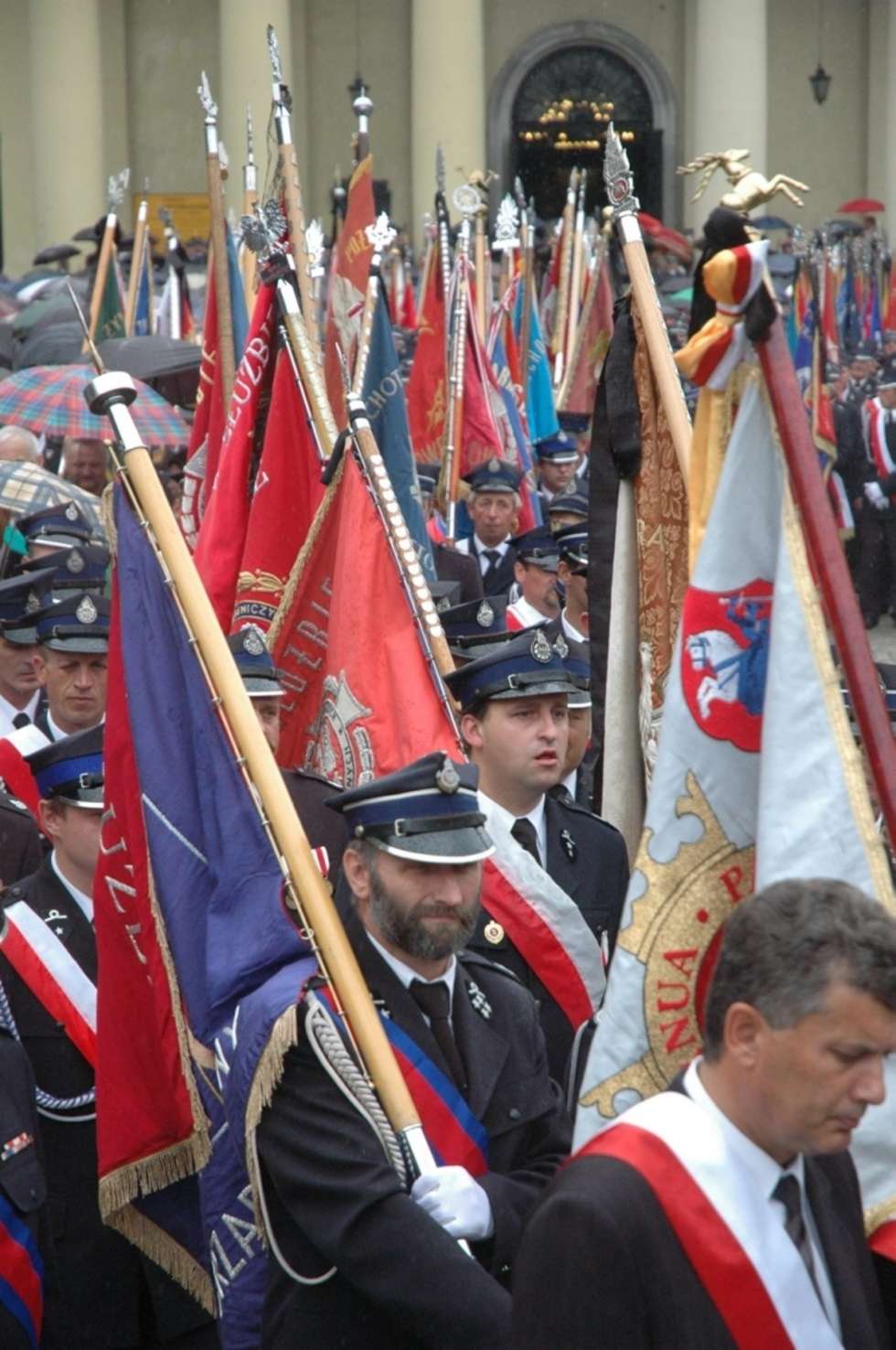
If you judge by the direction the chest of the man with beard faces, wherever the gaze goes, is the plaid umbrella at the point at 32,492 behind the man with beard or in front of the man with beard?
behind

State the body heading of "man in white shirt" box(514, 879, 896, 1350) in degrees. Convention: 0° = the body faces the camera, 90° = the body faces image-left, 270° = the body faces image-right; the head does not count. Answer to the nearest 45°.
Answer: approximately 315°

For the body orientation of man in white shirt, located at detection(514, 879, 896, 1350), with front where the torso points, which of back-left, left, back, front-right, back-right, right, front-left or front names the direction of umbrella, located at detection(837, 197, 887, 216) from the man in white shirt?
back-left
